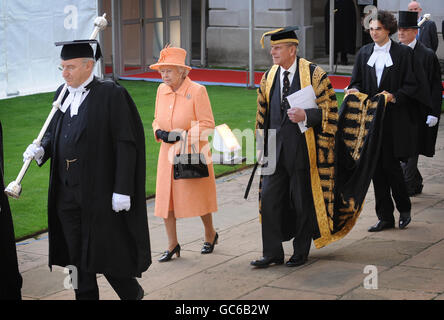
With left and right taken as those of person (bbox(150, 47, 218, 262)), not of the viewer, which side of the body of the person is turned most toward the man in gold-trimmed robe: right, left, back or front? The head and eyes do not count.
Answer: left

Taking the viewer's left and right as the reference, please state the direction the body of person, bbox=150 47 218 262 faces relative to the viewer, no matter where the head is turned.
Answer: facing the viewer and to the left of the viewer

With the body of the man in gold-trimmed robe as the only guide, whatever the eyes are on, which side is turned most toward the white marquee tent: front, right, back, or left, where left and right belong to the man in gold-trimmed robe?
right

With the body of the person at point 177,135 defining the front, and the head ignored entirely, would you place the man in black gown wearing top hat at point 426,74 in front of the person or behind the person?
behind

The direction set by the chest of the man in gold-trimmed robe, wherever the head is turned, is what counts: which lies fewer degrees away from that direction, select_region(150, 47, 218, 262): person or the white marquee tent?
the person

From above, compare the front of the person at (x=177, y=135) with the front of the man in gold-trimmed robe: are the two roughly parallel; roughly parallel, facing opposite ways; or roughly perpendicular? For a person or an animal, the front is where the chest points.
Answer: roughly parallel

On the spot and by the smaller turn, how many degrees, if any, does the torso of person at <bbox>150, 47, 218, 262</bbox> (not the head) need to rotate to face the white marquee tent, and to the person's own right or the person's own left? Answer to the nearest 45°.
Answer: approximately 135° to the person's own right

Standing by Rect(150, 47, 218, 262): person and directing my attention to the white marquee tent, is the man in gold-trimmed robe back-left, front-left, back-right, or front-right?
back-right

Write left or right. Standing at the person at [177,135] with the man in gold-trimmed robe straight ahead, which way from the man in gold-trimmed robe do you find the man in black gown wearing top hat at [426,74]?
left

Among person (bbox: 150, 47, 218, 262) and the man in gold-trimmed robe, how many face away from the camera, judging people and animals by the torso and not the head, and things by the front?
0

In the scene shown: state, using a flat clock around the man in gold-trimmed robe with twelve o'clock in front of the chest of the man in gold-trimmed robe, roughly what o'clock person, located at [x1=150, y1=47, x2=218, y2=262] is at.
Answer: The person is roughly at 2 o'clock from the man in gold-trimmed robe.

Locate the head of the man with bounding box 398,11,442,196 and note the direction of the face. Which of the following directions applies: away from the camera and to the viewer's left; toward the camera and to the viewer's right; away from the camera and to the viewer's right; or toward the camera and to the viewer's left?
toward the camera and to the viewer's left

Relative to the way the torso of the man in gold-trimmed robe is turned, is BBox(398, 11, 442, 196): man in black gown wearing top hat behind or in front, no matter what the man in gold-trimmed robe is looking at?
behind
